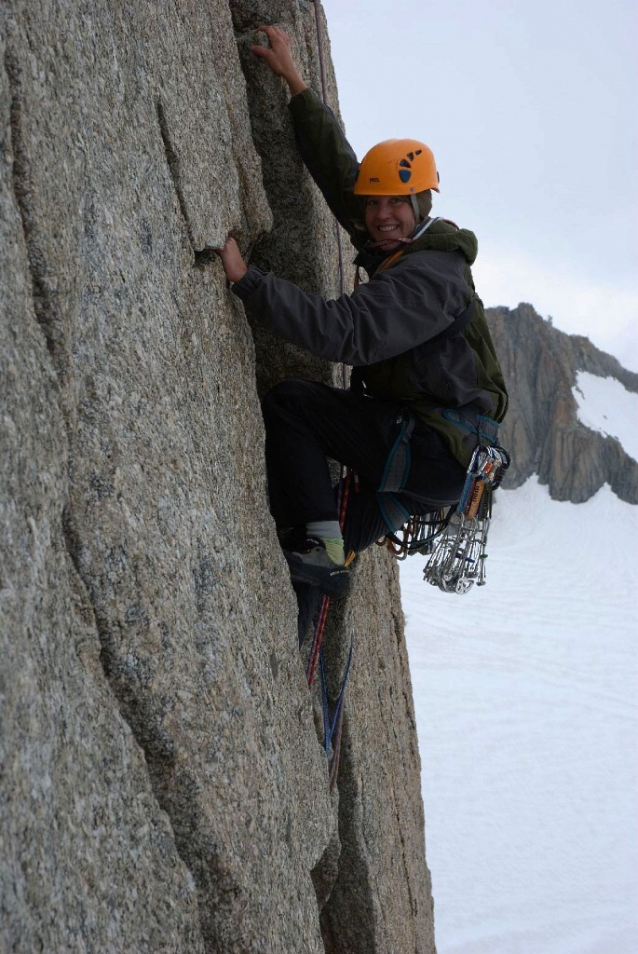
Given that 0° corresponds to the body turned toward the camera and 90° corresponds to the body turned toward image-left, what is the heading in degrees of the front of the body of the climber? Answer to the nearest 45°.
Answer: approximately 90°
